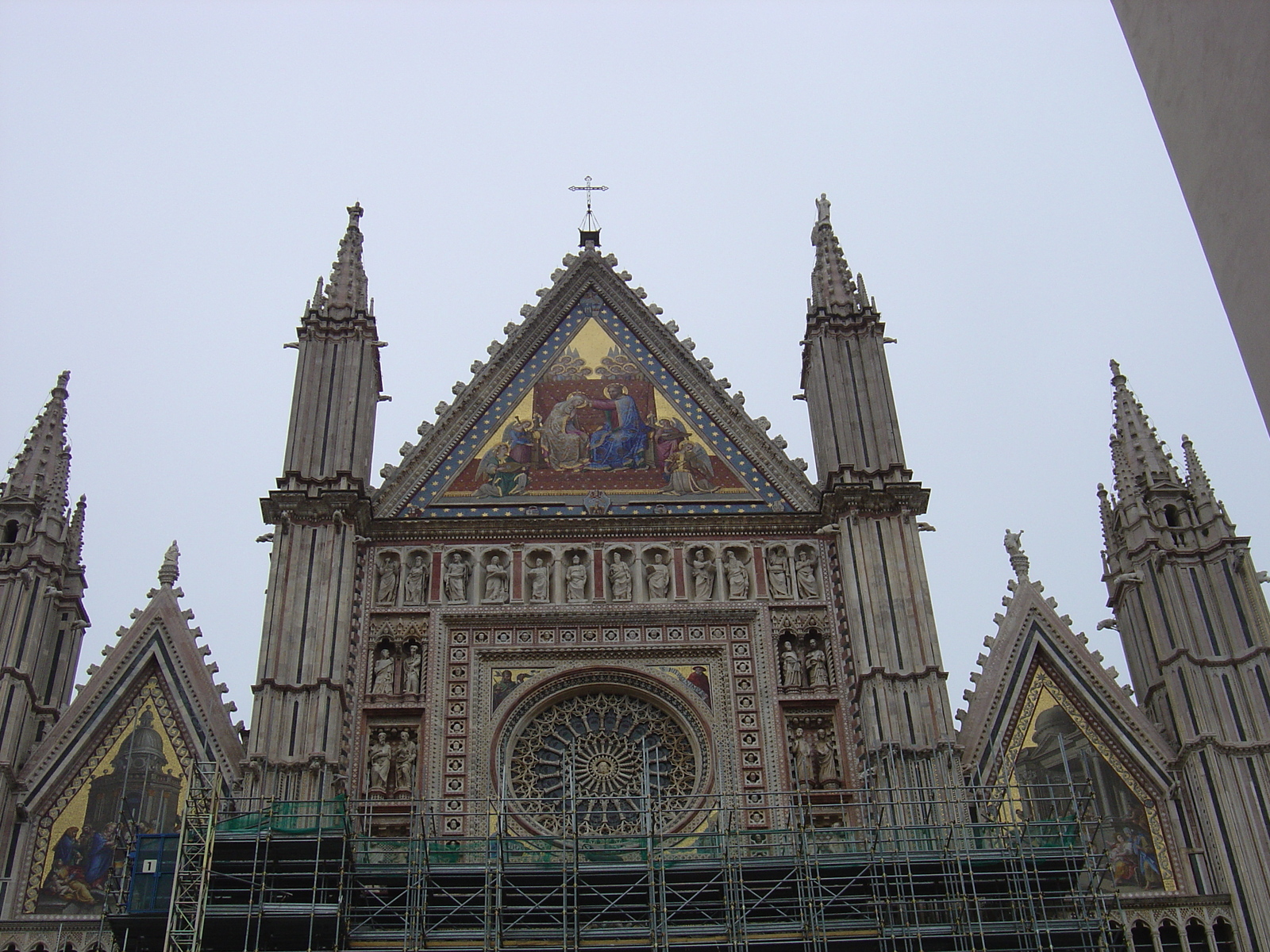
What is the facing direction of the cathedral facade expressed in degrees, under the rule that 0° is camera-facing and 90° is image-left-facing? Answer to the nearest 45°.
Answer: approximately 0°
